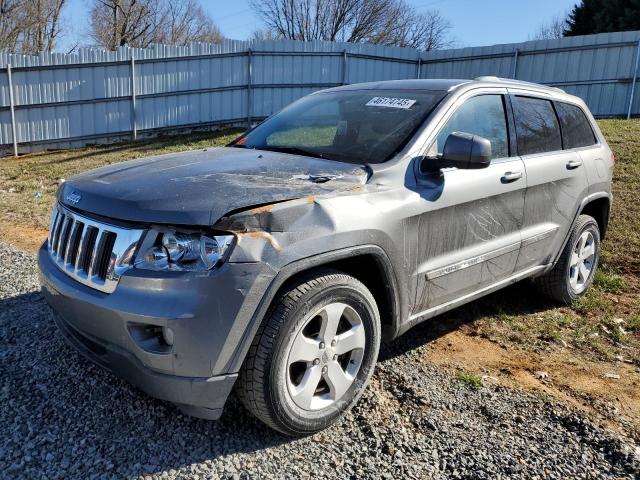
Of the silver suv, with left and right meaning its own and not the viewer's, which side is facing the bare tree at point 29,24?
right

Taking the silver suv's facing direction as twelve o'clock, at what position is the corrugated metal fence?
The corrugated metal fence is roughly at 4 o'clock from the silver suv.

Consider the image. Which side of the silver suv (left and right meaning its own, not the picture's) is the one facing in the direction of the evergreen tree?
back

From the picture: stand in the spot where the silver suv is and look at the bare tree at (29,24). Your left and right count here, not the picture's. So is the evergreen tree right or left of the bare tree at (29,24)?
right

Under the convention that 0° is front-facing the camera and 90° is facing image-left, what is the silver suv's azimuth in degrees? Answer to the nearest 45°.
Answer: approximately 45°
